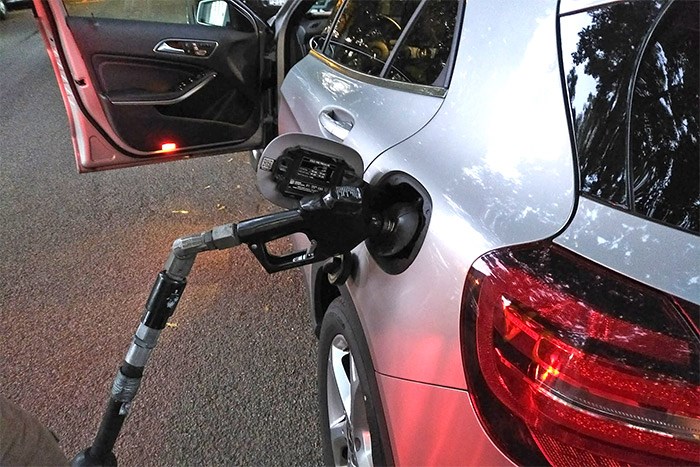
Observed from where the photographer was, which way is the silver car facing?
facing away from the viewer and to the left of the viewer
